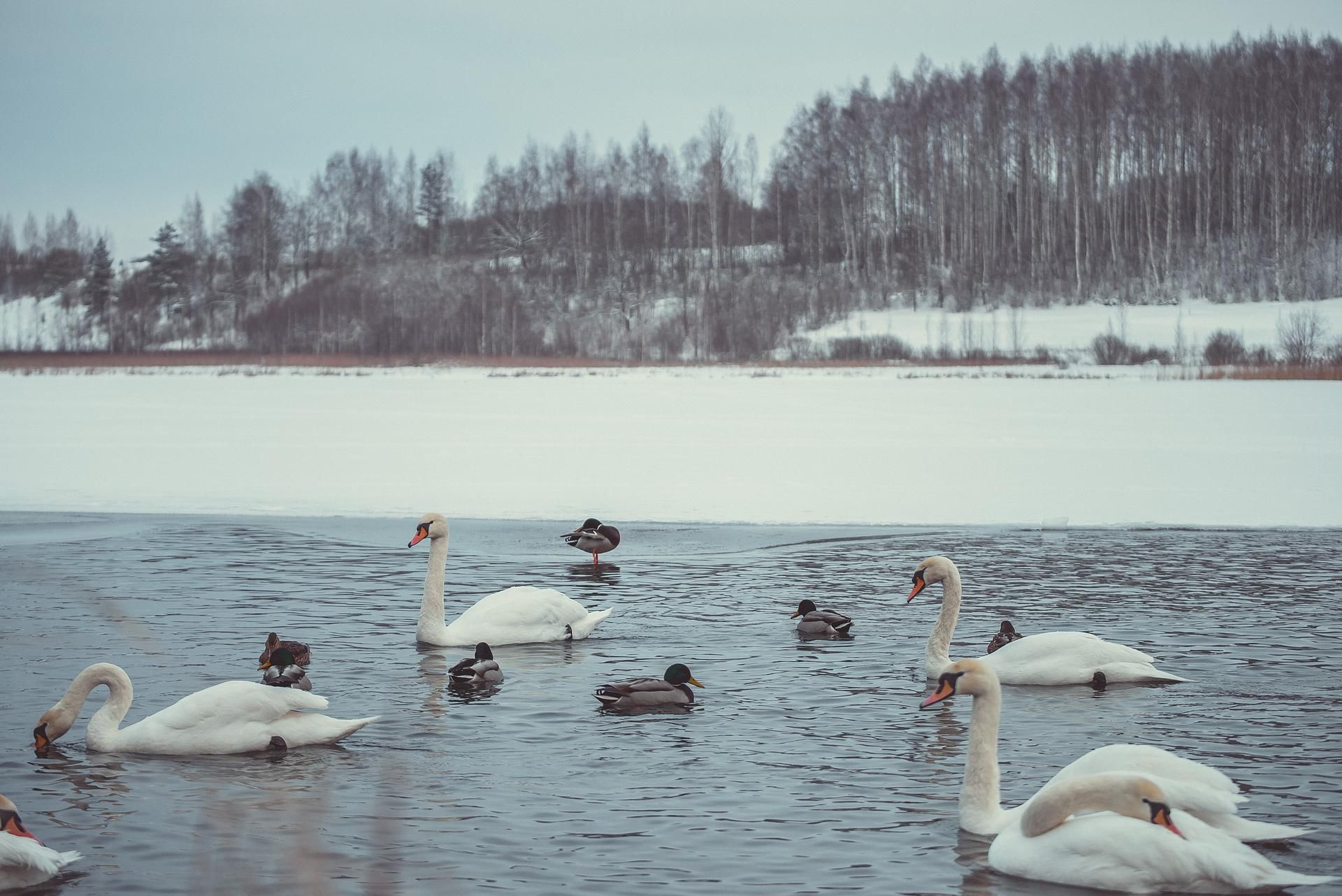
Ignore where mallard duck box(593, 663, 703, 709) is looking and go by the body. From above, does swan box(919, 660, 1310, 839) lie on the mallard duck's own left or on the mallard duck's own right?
on the mallard duck's own right

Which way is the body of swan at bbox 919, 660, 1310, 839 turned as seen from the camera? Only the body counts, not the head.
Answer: to the viewer's left

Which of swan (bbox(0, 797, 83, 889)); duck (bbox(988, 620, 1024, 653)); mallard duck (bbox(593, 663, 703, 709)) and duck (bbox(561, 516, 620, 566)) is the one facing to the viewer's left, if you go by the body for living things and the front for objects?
the swan

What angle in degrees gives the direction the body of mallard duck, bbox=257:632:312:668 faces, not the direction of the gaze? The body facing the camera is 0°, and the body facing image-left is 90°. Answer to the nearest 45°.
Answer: approximately 90°

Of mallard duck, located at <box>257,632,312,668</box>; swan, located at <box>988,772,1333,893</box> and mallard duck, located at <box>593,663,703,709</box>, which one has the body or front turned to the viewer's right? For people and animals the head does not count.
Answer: mallard duck, located at <box>593,663,703,709</box>

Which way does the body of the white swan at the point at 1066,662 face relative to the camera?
to the viewer's left

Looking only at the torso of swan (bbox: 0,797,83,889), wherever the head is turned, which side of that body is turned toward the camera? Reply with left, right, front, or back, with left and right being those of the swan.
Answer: left

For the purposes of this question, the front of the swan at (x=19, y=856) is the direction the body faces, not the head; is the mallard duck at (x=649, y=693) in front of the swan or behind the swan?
behind

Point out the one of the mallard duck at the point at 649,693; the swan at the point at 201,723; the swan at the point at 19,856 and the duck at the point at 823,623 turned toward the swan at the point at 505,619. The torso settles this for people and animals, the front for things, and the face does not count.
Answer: the duck
